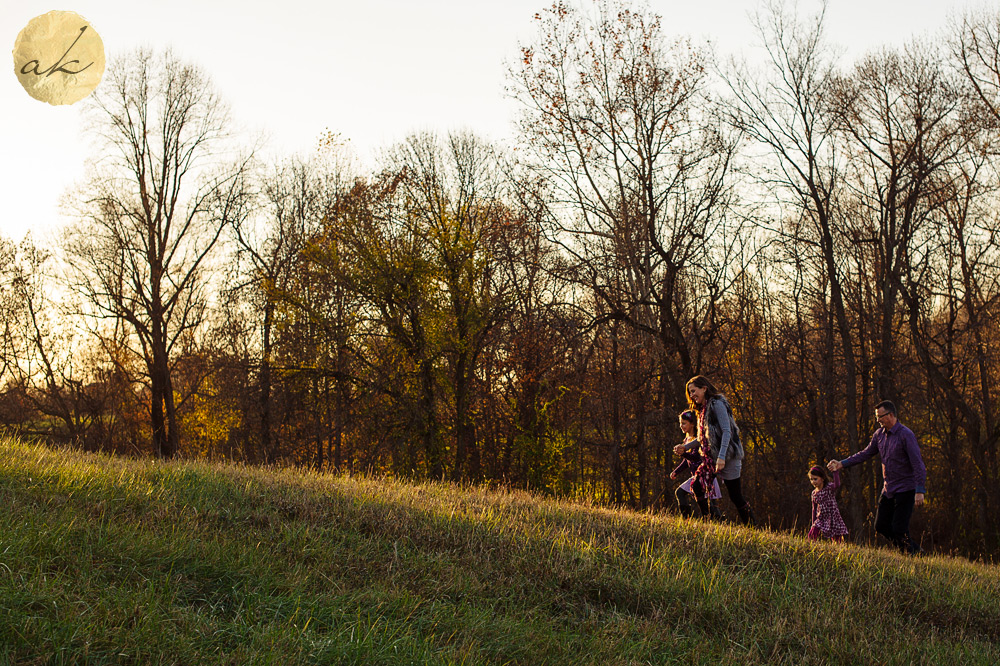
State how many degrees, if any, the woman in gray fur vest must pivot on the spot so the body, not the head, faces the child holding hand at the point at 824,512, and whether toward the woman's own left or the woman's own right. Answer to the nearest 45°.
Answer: approximately 135° to the woman's own right

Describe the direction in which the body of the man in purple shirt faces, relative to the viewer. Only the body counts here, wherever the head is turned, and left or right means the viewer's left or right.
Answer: facing the viewer and to the left of the viewer

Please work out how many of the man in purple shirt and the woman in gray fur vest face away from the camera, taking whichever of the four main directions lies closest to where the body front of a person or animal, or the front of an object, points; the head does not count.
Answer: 0

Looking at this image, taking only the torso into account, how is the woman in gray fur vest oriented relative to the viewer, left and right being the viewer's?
facing to the left of the viewer

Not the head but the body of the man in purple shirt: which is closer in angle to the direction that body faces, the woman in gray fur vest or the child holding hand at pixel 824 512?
the woman in gray fur vest

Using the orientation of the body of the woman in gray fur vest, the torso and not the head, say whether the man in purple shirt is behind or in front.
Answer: behind

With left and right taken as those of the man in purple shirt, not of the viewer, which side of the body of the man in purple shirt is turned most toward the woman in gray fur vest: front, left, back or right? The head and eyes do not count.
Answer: front
